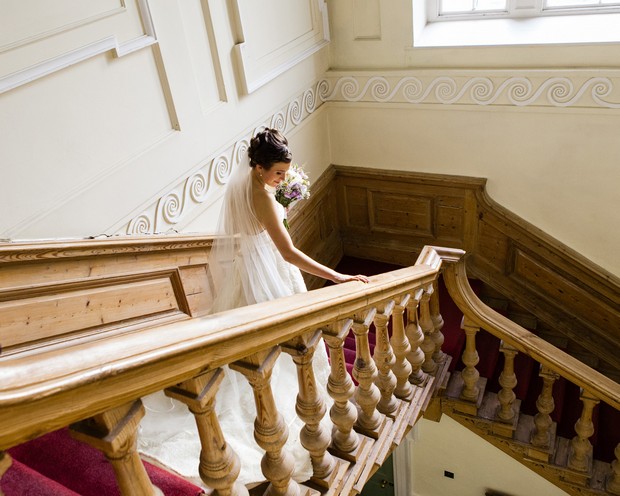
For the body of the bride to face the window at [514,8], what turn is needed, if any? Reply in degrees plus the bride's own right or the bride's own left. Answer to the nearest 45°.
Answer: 0° — they already face it

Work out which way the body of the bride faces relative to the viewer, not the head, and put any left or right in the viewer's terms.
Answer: facing away from the viewer and to the right of the viewer

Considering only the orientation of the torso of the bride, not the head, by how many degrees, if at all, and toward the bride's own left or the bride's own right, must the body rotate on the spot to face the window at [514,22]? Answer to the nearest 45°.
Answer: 0° — they already face it
